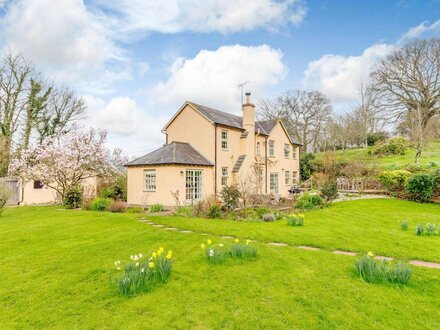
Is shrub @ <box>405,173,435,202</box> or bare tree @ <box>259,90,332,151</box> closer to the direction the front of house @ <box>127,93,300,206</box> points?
the shrub

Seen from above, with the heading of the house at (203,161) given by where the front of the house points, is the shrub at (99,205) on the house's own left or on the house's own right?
on the house's own right

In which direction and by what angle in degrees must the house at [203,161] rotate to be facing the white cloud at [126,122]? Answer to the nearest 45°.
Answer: approximately 180°

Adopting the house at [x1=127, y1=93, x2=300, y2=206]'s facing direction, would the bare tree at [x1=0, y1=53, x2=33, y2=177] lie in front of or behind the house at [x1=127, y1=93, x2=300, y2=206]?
behind

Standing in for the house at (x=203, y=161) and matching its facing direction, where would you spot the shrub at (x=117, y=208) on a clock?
The shrub is roughly at 3 o'clock from the house.

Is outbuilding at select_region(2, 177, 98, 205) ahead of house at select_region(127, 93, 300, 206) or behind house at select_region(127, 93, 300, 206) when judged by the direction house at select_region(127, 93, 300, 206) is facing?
behind

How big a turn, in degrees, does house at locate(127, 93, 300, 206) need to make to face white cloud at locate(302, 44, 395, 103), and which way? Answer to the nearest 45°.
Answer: approximately 90° to its left

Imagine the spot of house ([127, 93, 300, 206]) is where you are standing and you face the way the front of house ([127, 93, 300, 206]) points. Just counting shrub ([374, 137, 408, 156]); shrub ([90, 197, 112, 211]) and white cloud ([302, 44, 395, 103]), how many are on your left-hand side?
2

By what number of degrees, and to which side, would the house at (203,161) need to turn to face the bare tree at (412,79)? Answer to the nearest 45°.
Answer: approximately 90° to its left

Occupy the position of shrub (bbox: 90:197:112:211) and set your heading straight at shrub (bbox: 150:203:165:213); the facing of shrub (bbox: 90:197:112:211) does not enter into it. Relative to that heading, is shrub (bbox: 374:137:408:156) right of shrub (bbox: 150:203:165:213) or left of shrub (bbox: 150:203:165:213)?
left
